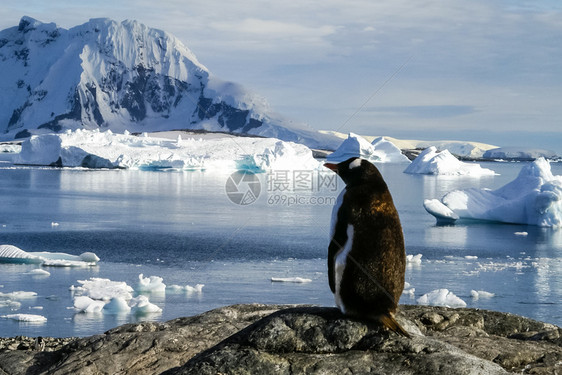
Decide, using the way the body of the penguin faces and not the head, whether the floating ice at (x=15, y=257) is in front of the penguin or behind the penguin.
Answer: in front

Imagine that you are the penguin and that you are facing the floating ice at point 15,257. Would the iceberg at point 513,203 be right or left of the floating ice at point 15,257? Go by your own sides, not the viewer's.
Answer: right

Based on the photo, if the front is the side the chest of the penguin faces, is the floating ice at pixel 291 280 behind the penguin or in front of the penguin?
in front

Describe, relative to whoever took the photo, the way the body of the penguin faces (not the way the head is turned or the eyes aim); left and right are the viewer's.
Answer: facing away from the viewer and to the left of the viewer

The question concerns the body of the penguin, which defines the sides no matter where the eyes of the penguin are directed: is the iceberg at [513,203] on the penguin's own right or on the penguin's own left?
on the penguin's own right

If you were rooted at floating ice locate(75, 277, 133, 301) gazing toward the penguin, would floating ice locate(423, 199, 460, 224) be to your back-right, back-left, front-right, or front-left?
back-left

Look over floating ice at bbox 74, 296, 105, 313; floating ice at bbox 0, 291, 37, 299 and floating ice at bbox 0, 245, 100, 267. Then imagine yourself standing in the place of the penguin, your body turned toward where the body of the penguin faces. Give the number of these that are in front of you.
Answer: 3

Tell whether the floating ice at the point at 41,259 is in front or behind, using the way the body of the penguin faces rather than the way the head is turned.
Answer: in front
